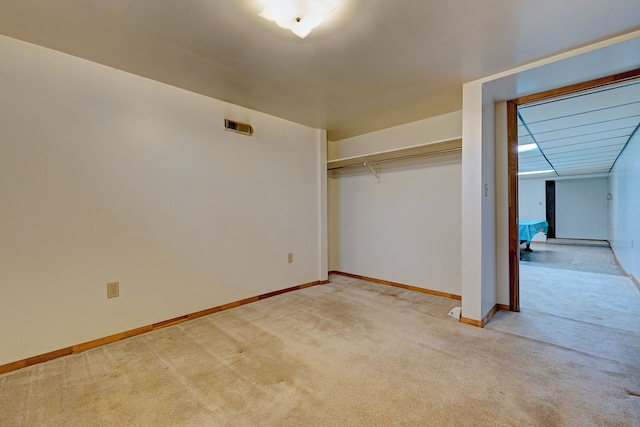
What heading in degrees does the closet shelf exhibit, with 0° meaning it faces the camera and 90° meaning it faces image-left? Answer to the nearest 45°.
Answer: approximately 45°

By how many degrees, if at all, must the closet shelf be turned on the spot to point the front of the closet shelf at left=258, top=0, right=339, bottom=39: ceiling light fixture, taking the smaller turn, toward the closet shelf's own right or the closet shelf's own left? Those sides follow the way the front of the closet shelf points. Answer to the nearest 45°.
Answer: approximately 45° to the closet shelf's own left

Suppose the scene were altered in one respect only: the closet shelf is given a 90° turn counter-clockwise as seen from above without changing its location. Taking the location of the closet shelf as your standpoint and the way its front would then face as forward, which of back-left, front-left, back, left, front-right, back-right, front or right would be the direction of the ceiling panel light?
left
